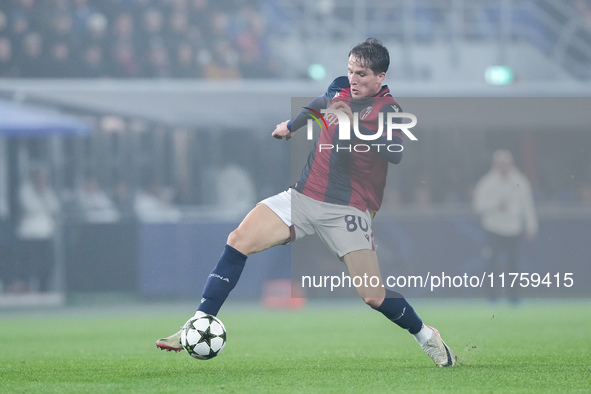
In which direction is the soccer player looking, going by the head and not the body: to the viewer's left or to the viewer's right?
to the viewer's left

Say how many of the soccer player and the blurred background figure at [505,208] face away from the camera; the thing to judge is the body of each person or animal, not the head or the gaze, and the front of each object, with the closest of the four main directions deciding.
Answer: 0

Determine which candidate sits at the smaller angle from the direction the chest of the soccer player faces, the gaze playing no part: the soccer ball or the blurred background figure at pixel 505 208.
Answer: the soccer ball

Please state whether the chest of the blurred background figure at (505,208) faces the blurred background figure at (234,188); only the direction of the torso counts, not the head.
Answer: no

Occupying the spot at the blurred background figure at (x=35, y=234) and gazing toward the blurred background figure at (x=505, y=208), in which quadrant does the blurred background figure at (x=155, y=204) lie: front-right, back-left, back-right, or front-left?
front-left

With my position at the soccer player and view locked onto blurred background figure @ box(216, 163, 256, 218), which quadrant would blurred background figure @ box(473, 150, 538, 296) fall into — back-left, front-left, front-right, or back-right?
front-right

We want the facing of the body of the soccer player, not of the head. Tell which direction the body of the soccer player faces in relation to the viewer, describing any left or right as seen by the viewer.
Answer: facing the viewer and to the left of the viewer

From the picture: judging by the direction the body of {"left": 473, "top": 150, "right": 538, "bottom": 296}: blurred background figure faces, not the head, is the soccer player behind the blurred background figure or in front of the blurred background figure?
in front

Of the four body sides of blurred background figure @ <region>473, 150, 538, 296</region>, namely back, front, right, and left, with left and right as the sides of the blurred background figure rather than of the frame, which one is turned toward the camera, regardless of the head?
front

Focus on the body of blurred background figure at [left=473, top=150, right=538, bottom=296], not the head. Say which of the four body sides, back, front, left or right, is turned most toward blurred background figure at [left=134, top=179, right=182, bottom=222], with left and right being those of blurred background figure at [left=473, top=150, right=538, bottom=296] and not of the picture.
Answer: right

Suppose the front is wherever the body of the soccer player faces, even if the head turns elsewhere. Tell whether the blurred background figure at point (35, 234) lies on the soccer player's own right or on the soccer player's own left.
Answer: on the soccer player's own right

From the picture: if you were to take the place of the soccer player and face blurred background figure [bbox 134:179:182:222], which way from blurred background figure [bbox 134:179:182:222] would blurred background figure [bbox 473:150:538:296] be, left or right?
right

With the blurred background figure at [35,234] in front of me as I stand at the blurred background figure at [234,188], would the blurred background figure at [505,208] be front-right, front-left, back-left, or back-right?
back-left

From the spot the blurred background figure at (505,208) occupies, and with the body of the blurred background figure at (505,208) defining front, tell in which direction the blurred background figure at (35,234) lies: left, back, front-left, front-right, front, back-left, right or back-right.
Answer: right
